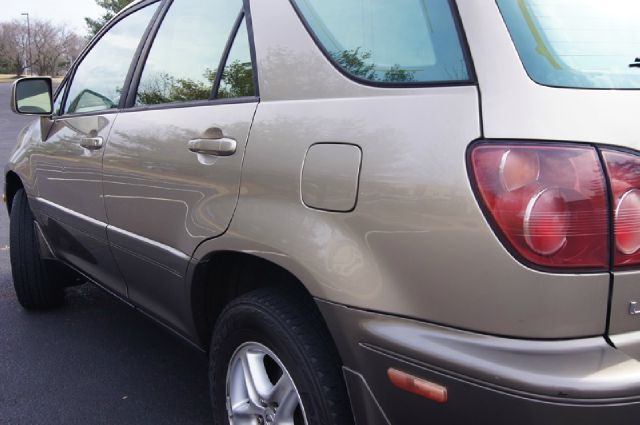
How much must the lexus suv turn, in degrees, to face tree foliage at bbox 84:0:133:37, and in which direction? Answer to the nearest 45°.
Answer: approximately 45° to its right

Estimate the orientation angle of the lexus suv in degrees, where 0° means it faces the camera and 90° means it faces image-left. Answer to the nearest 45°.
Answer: approximately 135°
